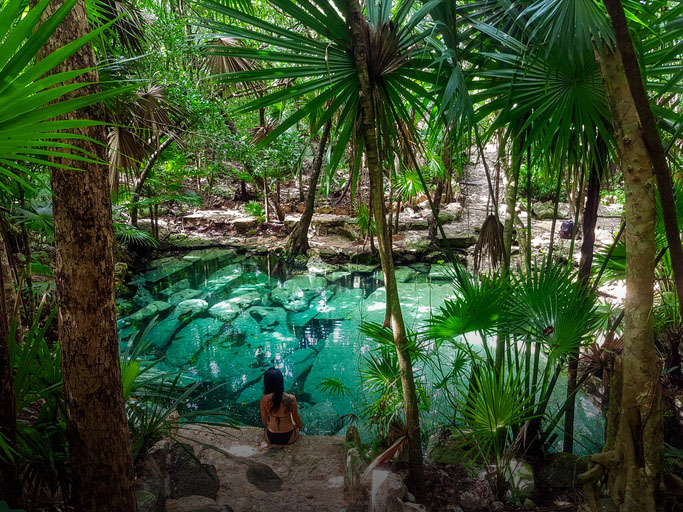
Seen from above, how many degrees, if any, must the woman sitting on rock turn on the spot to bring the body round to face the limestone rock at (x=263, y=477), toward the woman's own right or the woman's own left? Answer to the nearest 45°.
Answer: approximately 180°

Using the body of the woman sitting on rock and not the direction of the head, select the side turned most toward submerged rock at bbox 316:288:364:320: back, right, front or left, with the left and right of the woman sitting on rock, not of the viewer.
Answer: front

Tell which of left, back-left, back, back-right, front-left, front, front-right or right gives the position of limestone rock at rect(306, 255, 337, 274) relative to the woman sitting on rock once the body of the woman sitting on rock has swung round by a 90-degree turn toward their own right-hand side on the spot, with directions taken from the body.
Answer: left

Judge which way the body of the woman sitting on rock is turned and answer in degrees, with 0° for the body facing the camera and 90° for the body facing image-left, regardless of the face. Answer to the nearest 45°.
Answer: approximately 180°

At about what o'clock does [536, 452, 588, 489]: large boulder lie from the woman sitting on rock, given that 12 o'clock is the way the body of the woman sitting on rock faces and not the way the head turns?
The large boulder is roughly at 4 o'clock from the woman sitting on rock.

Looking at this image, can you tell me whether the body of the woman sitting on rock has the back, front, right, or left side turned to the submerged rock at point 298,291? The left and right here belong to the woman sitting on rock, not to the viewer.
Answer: front

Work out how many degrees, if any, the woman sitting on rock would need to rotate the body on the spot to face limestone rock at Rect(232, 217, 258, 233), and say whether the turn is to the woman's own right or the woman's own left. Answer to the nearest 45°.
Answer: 0° — they already face it

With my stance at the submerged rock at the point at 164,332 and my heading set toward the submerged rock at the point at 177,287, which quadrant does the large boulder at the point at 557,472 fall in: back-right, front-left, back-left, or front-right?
back-right

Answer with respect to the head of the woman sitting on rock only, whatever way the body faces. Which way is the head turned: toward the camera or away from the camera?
away from the camera

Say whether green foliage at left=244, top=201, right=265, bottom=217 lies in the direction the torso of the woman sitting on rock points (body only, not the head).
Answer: yes

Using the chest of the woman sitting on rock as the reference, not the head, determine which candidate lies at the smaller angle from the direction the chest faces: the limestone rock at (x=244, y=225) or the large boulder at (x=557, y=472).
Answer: the limestone rock
